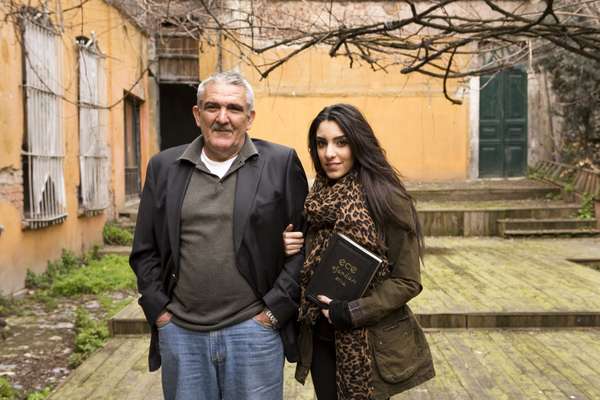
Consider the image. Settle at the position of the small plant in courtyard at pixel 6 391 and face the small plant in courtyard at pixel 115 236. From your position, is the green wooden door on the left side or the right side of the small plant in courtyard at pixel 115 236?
right

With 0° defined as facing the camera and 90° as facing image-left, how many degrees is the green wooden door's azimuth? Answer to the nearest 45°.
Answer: approximately 0°

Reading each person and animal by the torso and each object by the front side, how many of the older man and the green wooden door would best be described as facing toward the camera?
2

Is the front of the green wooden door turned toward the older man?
yes

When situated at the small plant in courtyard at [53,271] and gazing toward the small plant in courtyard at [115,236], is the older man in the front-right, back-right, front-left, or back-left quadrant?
back-right
